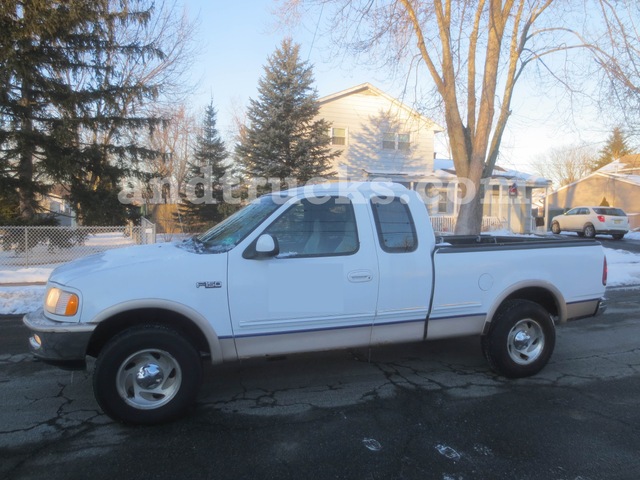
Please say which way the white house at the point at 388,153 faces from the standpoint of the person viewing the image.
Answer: facing the viewer and to the right of the viewer

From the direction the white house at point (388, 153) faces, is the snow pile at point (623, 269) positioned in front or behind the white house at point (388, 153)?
in front

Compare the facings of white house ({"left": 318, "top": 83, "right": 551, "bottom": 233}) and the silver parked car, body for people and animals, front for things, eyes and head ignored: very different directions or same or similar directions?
very different directions

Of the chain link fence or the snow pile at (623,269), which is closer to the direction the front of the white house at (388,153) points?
the snow pile

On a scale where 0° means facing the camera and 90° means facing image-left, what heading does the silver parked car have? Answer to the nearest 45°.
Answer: approximately 135°

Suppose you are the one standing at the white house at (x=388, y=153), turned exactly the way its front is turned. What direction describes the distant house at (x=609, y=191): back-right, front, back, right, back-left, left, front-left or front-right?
left

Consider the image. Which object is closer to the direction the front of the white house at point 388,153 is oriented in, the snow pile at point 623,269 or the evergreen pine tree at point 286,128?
the snow pile

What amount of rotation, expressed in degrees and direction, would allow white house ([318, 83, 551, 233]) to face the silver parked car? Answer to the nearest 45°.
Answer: approximately 45° to its left

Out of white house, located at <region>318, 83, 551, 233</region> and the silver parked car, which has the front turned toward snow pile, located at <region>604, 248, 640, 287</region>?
the white house

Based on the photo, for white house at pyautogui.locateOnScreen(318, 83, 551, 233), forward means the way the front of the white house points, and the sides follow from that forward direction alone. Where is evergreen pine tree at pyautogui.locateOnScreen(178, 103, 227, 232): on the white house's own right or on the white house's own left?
on the white house's own right

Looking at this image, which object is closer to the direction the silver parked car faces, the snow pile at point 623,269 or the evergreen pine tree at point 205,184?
the evergreen pine tree

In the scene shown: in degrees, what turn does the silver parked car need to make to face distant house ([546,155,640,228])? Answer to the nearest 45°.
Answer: approximately 45° to its right
